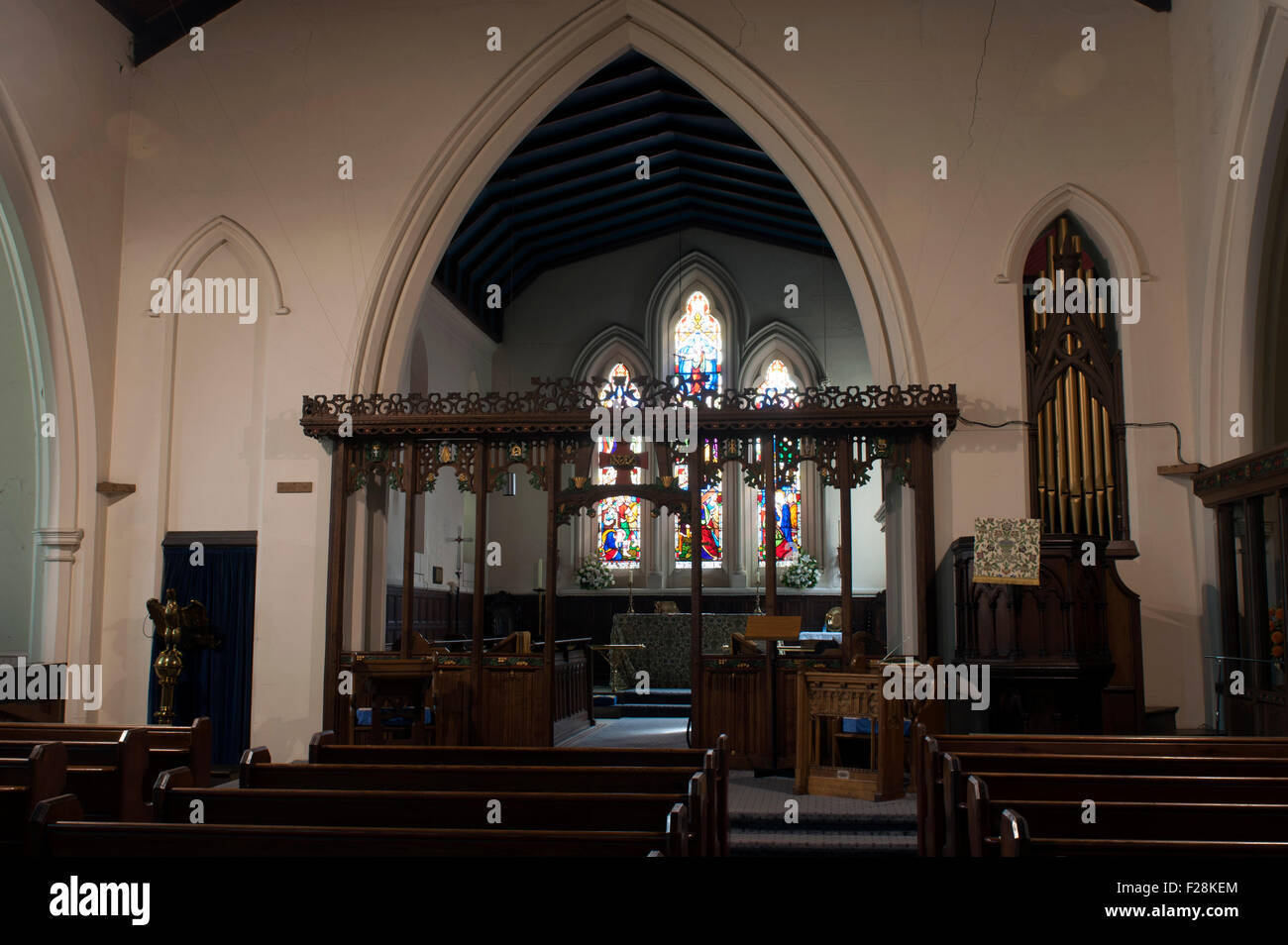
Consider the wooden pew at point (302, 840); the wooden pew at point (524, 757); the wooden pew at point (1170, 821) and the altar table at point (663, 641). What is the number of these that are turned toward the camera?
1

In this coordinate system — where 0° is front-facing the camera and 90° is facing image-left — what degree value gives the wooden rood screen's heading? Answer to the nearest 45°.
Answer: approximately 0°

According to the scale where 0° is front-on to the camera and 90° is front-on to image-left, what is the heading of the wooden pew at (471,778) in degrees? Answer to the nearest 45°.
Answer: approximately 180°

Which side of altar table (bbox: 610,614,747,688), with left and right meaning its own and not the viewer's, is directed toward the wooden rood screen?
front

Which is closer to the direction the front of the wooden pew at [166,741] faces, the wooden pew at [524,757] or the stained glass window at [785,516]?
the stained glass window

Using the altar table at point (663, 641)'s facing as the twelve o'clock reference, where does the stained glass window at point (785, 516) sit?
The stained glass window is roughly at 7 o'clock from the altar table.

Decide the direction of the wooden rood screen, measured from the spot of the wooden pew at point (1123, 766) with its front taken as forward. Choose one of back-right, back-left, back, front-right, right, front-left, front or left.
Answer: front-left

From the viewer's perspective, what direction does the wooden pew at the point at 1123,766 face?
away from the camera

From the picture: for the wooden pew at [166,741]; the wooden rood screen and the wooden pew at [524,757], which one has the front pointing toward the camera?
the wooden rood screen

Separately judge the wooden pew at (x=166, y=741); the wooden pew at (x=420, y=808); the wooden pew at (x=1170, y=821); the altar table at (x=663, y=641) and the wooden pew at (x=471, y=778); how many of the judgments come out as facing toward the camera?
1

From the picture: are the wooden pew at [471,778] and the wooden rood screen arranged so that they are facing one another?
yes

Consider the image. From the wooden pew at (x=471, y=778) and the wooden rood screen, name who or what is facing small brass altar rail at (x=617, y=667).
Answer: the wooden pew

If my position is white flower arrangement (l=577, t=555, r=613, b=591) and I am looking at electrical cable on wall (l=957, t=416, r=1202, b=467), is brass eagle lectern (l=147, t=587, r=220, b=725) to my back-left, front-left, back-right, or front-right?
front-right

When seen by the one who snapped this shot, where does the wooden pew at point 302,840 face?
facing away from the viewer

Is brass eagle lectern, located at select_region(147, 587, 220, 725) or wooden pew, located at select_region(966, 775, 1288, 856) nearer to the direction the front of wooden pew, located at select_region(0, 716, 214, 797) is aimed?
the brass eagle lectern

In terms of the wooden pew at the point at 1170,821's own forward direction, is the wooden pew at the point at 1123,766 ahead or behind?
ahead

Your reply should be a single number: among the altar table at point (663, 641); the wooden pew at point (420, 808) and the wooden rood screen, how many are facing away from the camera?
1

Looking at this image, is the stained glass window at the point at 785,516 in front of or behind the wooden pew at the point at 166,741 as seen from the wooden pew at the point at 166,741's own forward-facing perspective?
in front

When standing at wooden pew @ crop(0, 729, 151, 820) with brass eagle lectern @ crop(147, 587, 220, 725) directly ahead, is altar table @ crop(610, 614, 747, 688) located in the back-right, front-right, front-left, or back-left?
front-right
